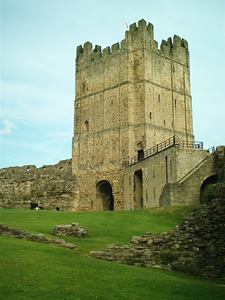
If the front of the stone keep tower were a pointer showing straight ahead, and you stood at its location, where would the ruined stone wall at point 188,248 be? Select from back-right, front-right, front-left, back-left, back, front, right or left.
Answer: front-left

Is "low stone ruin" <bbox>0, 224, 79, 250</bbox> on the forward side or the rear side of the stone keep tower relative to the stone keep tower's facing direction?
on the forward side

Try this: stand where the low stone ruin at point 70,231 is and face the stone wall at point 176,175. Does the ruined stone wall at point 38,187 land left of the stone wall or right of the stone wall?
left

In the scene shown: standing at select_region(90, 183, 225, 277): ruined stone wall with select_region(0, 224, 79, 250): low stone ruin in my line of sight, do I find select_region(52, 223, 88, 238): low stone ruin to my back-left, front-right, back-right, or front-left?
front-right
